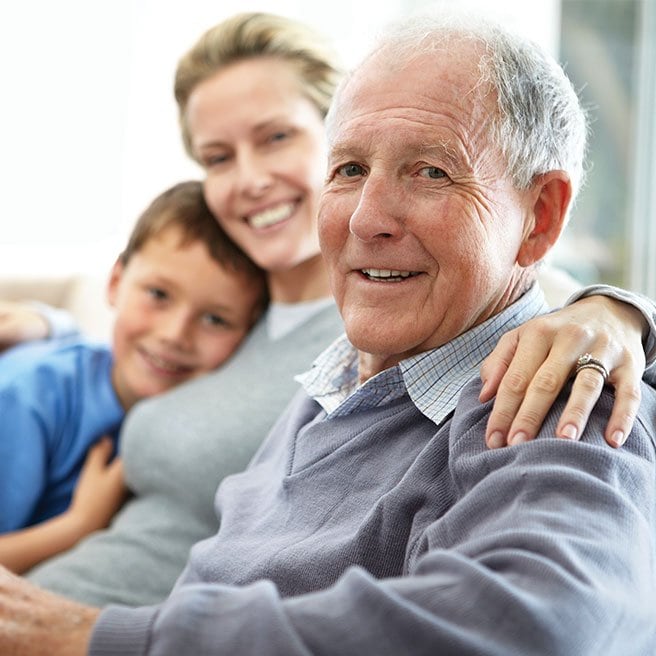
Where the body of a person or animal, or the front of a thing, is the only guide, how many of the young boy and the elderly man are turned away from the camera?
0

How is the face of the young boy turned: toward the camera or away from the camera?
toward the camera

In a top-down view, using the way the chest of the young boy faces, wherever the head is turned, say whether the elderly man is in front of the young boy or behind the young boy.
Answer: in front

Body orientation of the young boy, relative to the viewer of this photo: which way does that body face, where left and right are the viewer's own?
facing the viewer and to the right of the viewer

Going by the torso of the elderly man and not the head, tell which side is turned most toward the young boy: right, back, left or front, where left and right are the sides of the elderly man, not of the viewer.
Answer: right

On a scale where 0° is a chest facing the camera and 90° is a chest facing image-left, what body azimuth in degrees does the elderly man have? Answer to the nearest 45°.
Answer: approximately 45°
